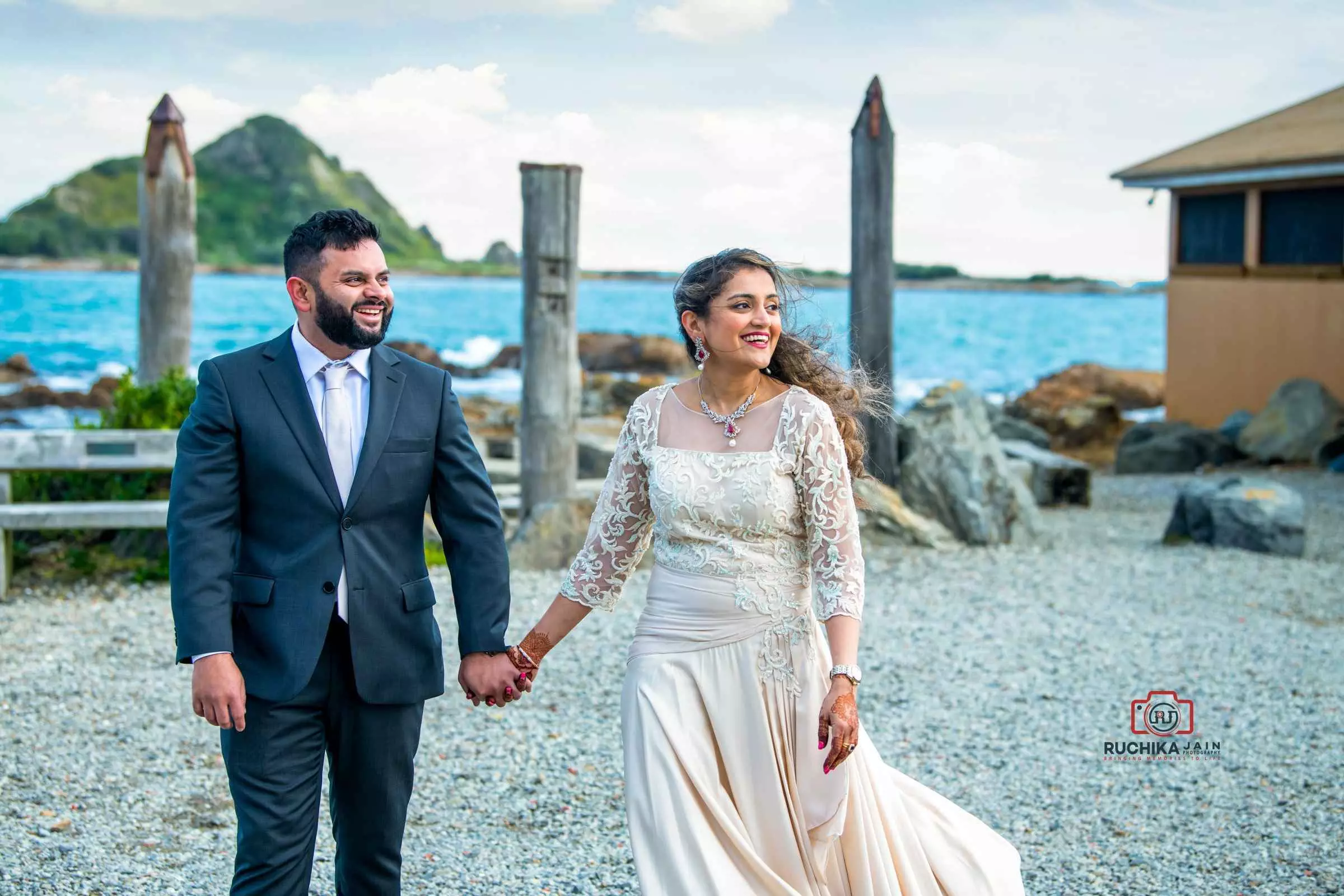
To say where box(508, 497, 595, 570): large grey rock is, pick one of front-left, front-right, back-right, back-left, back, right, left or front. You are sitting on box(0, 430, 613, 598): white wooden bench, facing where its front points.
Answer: left

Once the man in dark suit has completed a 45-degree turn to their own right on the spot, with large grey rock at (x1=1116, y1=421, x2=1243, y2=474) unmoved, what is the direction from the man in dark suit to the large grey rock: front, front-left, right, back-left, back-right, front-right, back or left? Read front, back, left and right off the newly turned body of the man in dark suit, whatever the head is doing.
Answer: back

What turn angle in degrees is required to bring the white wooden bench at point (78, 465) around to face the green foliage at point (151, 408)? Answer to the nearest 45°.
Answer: approximately 135° to its left

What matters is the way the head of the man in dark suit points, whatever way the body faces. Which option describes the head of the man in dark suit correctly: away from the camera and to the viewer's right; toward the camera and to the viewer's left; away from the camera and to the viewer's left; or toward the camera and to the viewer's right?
toward the camera and to the viewer's right

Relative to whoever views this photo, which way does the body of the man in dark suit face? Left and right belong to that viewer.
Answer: facing the viewer

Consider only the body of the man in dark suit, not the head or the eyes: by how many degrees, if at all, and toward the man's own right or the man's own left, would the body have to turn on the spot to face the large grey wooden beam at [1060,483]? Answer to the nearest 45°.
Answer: approximately 135° to the man's own left

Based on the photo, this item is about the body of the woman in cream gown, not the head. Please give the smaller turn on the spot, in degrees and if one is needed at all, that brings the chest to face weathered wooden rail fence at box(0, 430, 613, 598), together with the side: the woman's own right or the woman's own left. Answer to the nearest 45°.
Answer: approximately 135° to the woman's own right

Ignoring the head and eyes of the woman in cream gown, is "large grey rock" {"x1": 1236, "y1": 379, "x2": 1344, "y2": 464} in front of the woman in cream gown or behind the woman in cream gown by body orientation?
behind

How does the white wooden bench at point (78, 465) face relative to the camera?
toward the camera
